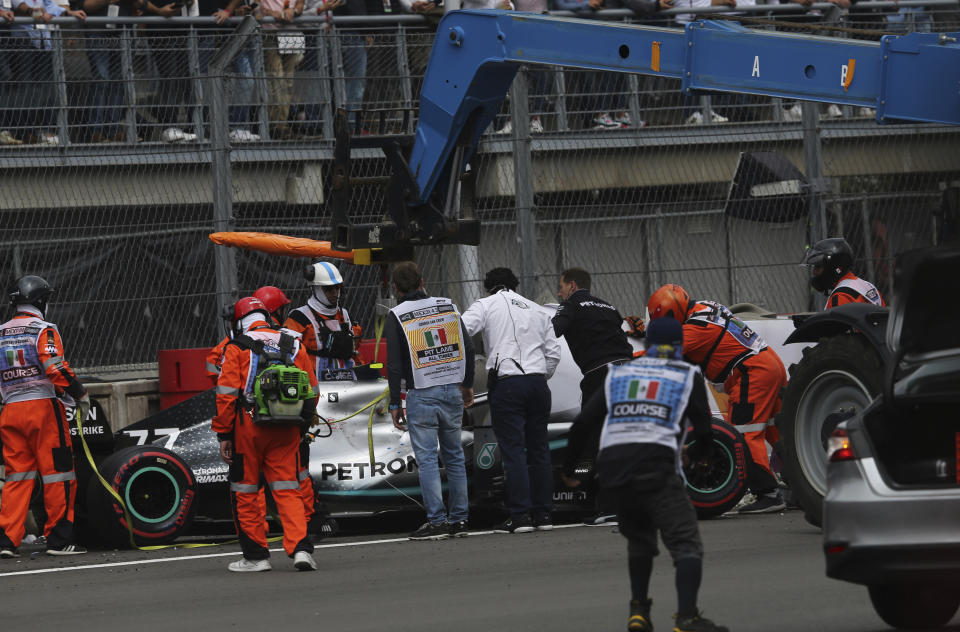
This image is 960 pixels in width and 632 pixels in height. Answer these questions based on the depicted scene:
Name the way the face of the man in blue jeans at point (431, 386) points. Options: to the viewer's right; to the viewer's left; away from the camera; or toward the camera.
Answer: away from the camera

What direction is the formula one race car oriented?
to the viewer's right

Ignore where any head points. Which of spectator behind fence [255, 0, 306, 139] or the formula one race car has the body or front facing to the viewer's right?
the formula one race car

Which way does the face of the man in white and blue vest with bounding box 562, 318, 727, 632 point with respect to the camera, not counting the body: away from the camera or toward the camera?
away from the camera

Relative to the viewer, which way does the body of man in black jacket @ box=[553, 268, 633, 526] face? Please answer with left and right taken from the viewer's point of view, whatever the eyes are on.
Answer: facing away from the viewer and to the left of the viewer

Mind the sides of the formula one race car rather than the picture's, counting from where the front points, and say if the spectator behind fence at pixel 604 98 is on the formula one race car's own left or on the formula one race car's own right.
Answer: on the formula one race car's own left

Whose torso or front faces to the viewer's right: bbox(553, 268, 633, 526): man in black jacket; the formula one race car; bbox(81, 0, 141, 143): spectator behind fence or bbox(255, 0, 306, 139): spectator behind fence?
the formula one race car

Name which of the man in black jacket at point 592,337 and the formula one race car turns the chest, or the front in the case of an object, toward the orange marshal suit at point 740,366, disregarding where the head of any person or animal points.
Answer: the formula one race car

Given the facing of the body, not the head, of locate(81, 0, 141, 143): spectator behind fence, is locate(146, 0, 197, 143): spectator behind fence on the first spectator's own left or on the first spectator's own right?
on the first spectator's own left
